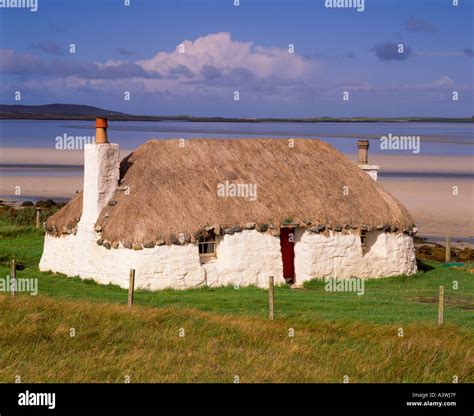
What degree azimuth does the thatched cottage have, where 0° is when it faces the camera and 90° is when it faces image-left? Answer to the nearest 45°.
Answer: approximately 315°
